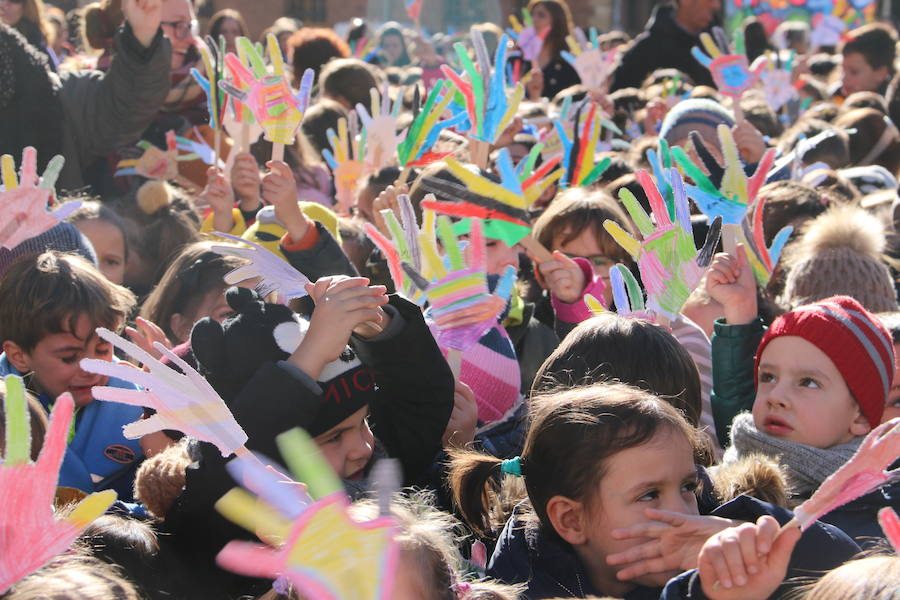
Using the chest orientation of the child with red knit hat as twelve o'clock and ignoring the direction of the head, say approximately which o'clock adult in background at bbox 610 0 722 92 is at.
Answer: The adult in background is roughly at 4 o'clock from the child with red knit hat.

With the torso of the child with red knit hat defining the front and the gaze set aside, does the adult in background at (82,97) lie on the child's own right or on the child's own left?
on the child's own right

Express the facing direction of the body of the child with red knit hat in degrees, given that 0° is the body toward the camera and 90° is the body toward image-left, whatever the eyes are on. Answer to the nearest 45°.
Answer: approximately 45°
